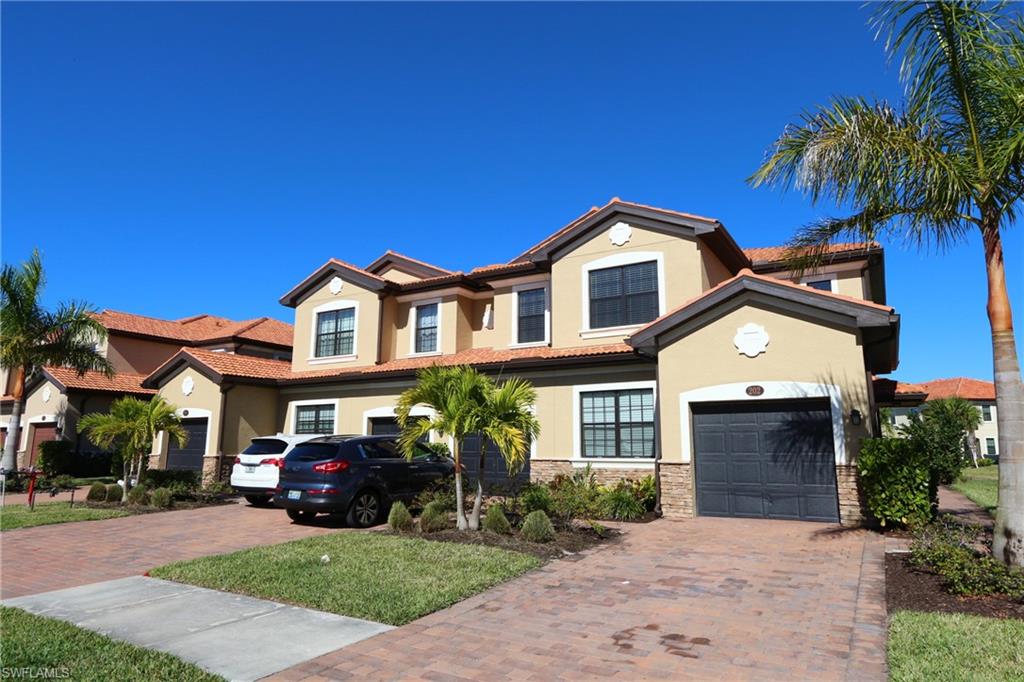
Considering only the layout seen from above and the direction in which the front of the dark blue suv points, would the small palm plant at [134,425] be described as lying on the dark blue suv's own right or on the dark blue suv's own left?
on the dark blue suv's own left

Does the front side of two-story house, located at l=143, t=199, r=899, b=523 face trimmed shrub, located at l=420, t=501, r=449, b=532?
yes

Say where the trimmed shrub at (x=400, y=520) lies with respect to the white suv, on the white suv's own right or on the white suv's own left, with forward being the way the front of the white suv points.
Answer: on the white suv's own right

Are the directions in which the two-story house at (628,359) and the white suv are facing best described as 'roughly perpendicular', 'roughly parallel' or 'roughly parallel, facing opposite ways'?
roughly parallel, facing opposite ways

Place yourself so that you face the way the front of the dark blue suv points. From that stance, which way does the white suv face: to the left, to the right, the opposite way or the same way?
the same way

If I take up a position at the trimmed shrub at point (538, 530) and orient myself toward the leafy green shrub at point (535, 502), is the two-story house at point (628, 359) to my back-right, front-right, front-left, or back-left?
front-right

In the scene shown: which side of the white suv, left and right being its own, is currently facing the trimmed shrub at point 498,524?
right

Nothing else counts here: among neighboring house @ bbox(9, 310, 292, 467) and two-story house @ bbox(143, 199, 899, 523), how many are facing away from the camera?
0

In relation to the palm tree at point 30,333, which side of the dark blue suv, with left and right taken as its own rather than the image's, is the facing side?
left

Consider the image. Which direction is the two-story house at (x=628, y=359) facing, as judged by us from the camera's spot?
facing the viewer and to the left of the viewer

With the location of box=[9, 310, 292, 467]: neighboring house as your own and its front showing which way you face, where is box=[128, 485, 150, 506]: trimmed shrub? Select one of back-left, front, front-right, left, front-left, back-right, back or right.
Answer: front-left

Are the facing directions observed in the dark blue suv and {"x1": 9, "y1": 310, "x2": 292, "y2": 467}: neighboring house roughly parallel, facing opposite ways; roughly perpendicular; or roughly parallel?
roughly parallel, facing opposite ways

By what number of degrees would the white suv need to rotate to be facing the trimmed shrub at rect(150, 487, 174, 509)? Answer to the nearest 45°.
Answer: approximately 90° to its left

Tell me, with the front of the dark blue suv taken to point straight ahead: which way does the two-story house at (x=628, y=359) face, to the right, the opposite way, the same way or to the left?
the opposite way

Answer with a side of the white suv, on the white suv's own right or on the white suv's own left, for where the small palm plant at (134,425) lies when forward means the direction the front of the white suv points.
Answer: on the white suv's own left

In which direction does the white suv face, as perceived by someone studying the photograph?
facing away from the viewer and to the right of the viewer

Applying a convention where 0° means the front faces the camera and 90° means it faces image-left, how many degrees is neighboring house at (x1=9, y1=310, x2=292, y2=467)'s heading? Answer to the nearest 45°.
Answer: approximately 45°

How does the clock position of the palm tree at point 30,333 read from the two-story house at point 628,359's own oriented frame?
The palm tree is roughly at 2 o'clock from the two-story house.

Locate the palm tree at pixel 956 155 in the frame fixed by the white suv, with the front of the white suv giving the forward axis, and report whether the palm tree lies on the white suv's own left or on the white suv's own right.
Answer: on the white suv's own right

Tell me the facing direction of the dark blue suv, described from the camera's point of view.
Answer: facing away from the viewer and to the right of the viewer

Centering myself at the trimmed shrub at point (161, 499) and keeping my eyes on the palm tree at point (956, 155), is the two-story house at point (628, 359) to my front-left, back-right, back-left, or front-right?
front-left

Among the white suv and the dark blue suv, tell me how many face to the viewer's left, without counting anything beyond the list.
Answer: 0

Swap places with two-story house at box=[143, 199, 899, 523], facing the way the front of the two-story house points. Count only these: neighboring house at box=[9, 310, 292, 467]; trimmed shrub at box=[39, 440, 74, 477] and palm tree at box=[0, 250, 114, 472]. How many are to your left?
0

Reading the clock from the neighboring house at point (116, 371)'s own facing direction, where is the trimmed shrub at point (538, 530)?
The trimmed shrub is roughly at 10 o'clock from the neighboring house.
